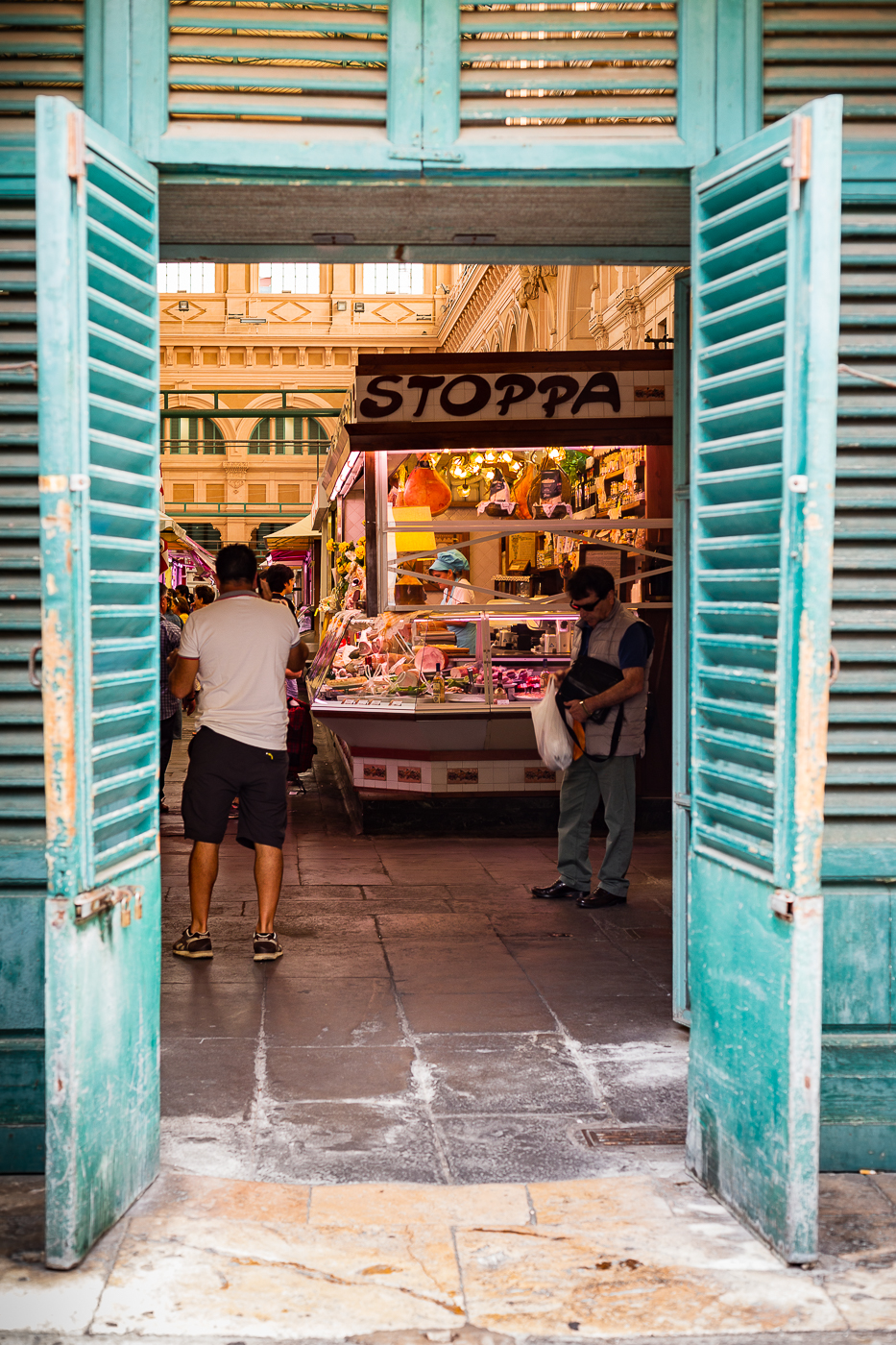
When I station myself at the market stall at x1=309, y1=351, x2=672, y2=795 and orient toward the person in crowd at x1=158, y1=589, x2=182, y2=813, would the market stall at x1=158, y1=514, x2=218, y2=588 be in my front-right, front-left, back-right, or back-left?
front-right

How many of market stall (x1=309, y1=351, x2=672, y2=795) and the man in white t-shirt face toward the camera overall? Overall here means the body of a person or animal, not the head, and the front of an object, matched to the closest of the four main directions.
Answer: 1

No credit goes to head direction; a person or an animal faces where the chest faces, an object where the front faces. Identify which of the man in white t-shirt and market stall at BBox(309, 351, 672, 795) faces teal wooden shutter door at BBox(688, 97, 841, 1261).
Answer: the market stall

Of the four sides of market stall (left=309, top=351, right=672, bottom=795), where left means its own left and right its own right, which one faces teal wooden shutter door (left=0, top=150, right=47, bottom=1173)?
front

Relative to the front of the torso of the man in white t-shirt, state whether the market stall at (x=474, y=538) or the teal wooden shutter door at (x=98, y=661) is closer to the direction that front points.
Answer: the market stall

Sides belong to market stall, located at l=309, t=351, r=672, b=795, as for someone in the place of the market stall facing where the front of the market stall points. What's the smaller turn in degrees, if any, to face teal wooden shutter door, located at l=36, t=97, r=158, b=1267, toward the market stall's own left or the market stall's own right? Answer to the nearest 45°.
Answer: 0° — it already faces it

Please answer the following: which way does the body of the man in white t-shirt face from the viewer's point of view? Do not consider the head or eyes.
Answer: away from the camera

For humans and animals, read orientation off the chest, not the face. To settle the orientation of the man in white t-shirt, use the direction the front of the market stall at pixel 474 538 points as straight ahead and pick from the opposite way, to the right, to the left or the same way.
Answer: the opposite way

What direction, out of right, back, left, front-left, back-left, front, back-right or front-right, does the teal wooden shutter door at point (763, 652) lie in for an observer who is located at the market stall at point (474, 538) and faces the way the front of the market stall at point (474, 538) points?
front

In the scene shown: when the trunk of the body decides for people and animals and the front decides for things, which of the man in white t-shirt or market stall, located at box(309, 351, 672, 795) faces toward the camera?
the market stall

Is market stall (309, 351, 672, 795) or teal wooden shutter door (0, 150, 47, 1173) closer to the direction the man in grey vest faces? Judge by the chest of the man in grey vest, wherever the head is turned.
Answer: the teal wooden shutter door

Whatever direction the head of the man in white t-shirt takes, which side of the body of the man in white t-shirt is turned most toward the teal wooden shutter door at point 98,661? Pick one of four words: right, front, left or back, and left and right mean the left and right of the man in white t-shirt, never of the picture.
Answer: back

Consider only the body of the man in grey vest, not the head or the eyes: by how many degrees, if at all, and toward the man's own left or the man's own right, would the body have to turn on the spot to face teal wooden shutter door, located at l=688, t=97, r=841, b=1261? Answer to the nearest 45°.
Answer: approximately 45° to the man's own left

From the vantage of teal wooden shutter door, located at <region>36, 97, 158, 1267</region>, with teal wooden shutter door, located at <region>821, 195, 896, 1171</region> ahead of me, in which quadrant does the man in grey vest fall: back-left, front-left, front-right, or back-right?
front-left

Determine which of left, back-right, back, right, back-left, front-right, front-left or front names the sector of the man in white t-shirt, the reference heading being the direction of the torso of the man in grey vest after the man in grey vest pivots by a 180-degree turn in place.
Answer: back

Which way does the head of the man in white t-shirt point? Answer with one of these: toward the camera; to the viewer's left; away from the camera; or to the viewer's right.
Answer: away from the camera

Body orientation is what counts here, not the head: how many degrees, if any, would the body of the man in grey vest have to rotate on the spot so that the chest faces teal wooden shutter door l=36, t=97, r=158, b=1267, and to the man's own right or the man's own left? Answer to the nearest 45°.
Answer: approximately 45° to the man's own left

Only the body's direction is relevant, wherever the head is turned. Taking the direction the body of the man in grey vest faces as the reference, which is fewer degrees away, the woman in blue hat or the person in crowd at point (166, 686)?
the person in crowd

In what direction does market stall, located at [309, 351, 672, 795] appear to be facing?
toward the camera
